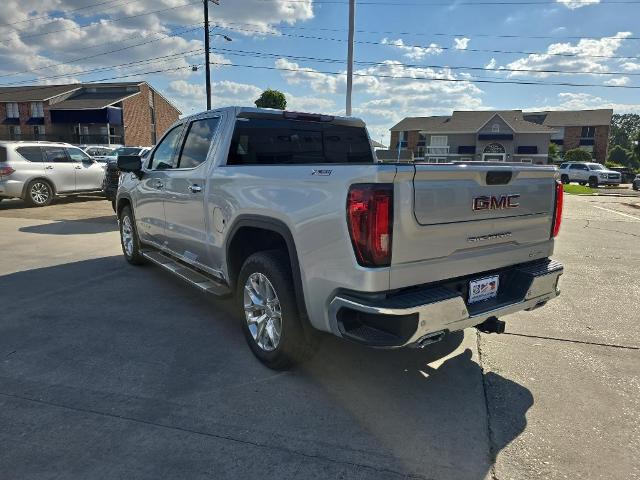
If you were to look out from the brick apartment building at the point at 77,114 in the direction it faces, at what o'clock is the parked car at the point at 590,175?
The parked car is roughly at 9 o'clock from the brick apartment building.

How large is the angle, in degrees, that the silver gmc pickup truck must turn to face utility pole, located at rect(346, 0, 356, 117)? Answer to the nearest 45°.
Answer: approximately 45° to its right

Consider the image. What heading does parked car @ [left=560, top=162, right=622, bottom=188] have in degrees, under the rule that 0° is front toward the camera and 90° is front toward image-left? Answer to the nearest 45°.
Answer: approximately 315°

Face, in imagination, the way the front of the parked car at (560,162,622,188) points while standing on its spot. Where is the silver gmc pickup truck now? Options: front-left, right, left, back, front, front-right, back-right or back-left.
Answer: front-right

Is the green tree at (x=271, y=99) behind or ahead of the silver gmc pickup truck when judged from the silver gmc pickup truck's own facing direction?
ahead

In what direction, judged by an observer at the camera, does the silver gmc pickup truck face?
facing away from the viewer and to the left of the viewer

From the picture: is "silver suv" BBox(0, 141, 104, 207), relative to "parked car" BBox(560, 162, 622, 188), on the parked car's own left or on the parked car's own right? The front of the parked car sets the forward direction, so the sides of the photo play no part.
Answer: on the parked car's own right

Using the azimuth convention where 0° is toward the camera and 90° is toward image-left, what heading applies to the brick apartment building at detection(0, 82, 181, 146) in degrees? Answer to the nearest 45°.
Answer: approximately 45°

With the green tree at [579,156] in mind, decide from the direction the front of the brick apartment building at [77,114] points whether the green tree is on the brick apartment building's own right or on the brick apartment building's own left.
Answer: on the brick apartment building's own left

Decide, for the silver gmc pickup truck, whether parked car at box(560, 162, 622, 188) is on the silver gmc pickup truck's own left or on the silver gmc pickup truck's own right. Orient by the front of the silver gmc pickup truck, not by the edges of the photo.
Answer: on the silver gmc pickup truck's own right

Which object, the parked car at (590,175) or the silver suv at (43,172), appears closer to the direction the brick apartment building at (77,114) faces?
the silver suv

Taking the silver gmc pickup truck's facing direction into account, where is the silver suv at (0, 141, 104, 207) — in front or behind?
in front

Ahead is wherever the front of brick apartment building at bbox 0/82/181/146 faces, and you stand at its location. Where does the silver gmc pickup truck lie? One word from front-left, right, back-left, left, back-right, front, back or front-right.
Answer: front-left

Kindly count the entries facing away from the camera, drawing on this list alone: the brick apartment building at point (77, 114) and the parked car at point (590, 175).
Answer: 0
